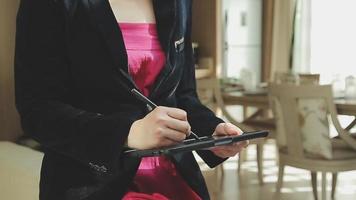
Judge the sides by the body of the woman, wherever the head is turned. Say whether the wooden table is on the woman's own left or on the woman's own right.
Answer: on the woman's own left

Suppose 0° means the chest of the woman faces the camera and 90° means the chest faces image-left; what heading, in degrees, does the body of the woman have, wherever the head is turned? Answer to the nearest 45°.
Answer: approximately 315°

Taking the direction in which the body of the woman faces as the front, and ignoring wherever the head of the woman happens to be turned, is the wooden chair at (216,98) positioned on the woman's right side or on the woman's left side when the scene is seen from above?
on the woman's left side
